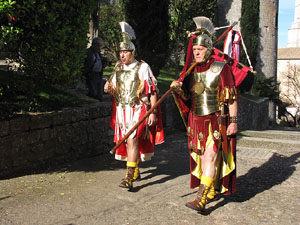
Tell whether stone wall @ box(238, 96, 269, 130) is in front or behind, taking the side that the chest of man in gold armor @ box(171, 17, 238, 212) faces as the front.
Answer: behind

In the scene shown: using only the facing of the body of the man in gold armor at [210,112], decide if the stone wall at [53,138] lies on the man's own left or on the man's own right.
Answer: on the man's own right

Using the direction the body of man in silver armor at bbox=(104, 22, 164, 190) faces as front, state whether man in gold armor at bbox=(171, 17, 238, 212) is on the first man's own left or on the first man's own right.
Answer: on the first man's own left

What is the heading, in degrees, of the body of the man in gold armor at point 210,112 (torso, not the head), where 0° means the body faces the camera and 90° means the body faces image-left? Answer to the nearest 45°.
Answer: approximately 45°

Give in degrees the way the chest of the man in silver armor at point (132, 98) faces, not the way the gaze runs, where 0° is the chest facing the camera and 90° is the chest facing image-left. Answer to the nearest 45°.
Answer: approximately 45°
